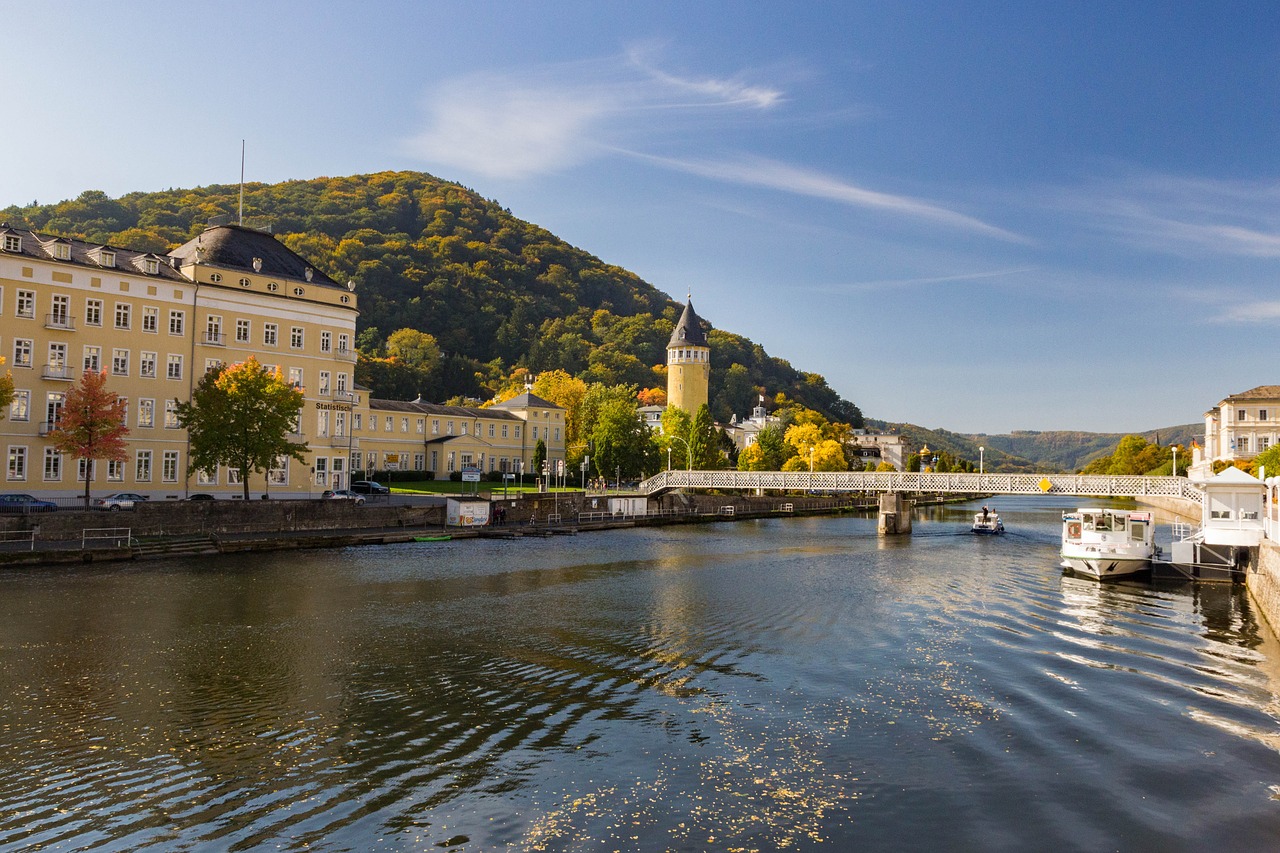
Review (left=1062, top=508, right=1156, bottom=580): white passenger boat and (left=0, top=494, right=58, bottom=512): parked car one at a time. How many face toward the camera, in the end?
1

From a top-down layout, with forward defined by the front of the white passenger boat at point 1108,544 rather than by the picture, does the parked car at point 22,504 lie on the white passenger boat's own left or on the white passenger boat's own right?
on the white passenger boat's own right

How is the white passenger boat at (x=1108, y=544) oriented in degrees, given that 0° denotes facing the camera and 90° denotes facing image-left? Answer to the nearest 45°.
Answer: approximately 0°
